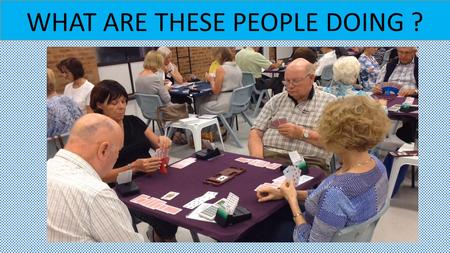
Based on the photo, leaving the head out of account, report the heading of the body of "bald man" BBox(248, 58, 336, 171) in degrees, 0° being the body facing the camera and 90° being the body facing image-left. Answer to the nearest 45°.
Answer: approximately 45°

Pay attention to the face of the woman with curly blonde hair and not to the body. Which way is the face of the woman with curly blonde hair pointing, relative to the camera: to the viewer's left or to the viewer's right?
to the viewer's left

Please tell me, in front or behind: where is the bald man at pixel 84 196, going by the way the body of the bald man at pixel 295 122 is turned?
in front

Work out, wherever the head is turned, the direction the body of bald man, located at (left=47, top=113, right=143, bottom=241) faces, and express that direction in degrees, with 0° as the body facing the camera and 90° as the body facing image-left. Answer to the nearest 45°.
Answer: approximately 225°

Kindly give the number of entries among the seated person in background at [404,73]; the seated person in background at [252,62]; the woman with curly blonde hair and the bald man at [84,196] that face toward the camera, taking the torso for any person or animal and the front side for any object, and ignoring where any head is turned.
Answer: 1

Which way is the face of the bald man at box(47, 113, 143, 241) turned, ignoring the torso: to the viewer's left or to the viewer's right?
to the viewer's right

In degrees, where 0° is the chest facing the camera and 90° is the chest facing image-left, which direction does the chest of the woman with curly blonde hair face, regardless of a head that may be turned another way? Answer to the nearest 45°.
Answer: approximately 135°

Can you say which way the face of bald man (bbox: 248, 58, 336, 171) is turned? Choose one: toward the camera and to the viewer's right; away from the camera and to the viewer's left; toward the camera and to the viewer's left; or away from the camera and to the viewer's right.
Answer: toward the camera and to the viewer's left

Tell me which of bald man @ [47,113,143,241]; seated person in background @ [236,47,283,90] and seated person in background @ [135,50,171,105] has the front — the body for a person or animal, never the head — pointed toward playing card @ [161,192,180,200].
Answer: the bald man

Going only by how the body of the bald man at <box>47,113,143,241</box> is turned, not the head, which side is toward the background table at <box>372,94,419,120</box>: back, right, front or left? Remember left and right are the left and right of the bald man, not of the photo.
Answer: front

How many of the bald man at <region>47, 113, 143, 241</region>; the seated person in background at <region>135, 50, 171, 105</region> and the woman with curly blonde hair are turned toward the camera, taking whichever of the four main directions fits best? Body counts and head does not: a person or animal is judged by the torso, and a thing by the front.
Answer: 0

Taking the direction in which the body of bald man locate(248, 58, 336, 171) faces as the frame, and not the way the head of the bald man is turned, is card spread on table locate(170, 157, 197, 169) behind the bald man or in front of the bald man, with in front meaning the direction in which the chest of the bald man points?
in front

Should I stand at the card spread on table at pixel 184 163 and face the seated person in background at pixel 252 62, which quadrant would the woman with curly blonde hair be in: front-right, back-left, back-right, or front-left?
back-right
